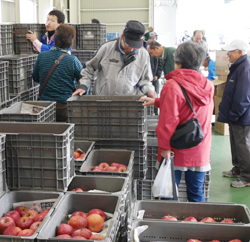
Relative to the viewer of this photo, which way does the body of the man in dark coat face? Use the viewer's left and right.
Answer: facing to the left of the viewer

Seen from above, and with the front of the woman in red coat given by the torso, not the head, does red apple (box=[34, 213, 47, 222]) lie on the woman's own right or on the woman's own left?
on the woman's own left

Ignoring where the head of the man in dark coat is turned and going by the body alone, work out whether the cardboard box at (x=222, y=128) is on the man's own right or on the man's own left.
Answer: on the man's own right

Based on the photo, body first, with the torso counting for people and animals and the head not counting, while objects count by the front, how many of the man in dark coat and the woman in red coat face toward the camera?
0

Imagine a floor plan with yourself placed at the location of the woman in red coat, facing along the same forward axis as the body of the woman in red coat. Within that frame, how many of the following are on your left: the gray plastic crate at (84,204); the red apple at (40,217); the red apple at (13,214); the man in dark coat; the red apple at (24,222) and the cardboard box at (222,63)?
4

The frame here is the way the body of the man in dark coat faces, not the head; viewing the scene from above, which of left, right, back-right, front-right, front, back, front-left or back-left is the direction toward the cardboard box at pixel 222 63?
right

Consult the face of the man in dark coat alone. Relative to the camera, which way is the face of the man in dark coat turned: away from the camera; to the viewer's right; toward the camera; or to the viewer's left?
to the viewer's left

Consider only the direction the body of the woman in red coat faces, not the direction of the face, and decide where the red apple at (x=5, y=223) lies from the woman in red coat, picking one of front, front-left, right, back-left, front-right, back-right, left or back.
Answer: left

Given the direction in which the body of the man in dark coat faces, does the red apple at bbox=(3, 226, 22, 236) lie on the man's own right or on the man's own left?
on the man's own left

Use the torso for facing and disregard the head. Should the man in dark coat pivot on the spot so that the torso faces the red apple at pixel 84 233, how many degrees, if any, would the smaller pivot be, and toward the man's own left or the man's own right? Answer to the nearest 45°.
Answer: approximately 90° to the man's own left

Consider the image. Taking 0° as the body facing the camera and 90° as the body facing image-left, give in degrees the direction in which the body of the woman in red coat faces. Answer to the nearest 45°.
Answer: approximately 135°

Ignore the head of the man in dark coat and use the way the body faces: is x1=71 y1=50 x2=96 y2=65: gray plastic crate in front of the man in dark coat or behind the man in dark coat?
in front
